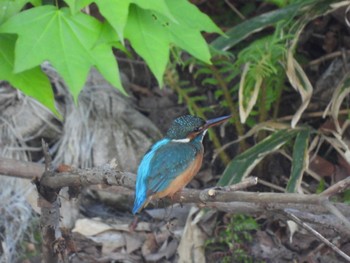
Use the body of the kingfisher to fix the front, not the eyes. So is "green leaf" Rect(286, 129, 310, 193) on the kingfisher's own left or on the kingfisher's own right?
on the kingfisher's own left

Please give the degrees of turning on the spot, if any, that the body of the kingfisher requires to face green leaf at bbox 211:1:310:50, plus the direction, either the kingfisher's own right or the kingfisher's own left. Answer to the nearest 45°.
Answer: approximately 90° to the kingfisher's own left

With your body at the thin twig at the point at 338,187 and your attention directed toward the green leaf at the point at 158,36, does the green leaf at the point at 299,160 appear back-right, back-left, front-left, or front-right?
front-right

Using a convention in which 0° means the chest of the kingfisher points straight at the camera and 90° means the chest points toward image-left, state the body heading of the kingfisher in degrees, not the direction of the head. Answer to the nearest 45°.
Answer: approximately 270°

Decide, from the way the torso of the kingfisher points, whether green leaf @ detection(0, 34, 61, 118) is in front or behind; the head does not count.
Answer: behind

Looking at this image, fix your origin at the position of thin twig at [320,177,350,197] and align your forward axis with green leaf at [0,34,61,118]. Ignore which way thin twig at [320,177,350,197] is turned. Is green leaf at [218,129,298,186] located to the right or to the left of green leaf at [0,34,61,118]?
right
